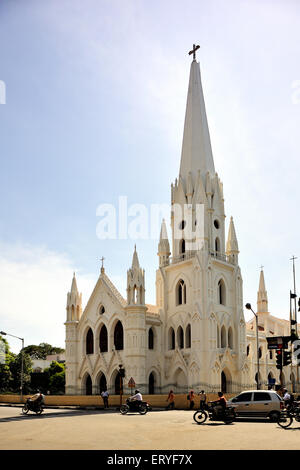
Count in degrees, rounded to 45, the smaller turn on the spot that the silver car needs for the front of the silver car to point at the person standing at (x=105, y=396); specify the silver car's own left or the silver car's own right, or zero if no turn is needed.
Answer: approximately 45° to the silver car's own right

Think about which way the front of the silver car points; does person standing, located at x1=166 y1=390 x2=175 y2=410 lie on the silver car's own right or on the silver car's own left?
on the silver car's own right

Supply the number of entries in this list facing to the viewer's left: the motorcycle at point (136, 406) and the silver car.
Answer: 2

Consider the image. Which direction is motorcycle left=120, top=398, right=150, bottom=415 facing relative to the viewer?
to the viewer's left

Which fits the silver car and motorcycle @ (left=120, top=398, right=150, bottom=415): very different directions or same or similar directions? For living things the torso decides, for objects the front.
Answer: same or similar directions

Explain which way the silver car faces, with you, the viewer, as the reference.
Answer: facing to the left of the viewer

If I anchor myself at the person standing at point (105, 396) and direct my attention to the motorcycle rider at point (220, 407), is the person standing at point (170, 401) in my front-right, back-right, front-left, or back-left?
front-left

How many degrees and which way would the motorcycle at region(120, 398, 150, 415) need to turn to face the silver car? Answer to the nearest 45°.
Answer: approximately 135° to its left
